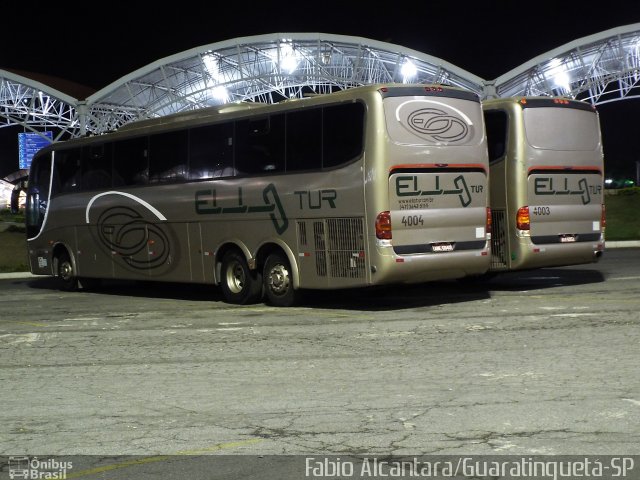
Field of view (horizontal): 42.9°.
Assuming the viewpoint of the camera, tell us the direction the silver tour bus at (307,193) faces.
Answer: facing away from the viewer and to the left of the viewer

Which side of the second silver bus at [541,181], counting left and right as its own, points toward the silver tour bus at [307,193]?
left

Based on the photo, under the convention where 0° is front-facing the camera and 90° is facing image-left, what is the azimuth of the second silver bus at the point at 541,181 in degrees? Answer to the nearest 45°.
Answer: approximately 135°

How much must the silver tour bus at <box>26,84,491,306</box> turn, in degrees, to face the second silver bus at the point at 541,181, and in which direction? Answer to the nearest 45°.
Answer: approximately 135° to its right
